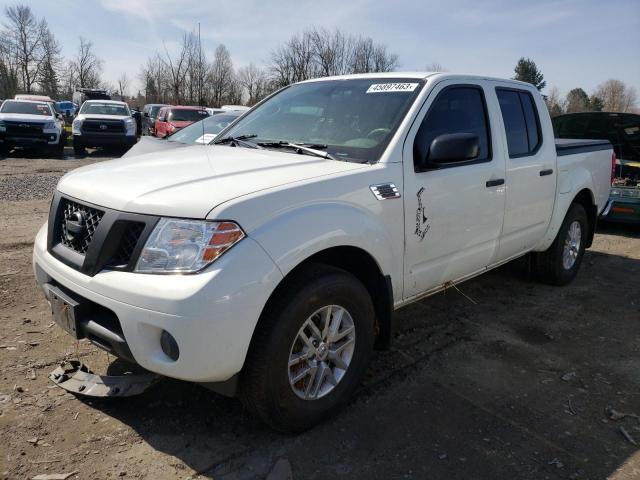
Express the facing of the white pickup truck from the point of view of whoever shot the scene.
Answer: facing the viewer and to the left of the viewer

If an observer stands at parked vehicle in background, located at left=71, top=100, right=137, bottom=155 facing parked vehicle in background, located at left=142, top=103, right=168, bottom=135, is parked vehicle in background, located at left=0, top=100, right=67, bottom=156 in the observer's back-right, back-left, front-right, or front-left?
back-left

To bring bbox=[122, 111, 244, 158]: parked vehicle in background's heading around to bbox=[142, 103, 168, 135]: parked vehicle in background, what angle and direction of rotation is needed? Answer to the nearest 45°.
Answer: approximately 135° to its right

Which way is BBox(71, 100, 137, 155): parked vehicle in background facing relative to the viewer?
toward the camera

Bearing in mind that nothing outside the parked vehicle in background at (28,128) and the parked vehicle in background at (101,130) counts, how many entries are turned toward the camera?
2

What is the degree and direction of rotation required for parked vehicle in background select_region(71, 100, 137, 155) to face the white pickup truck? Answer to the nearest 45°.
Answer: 0° — it already faces it

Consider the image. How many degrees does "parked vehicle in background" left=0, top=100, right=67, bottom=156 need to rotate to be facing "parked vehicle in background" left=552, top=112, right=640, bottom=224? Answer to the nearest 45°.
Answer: approximately 45° to its left

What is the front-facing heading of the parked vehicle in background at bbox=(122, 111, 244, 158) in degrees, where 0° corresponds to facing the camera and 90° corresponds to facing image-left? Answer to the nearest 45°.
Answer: approximately 45°

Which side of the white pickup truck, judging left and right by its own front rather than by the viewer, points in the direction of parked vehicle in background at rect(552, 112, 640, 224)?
back

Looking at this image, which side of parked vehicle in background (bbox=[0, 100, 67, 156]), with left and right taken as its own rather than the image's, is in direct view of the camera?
front

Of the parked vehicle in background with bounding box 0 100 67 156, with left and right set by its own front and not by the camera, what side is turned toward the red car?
left

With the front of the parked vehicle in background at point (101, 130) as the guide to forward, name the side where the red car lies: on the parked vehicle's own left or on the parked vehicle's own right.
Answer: on the parked vehicle's own left
